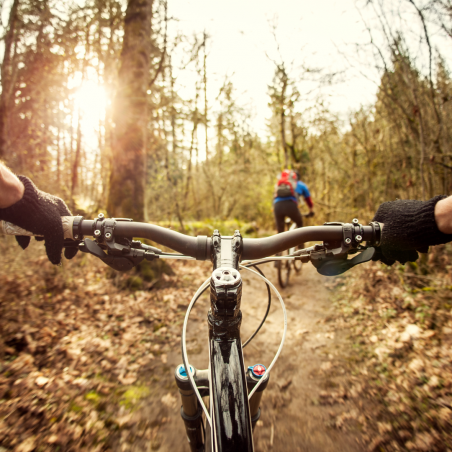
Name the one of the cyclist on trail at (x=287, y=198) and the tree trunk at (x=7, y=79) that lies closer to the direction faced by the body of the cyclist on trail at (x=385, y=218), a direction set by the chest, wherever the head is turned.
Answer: the cyclist on trail

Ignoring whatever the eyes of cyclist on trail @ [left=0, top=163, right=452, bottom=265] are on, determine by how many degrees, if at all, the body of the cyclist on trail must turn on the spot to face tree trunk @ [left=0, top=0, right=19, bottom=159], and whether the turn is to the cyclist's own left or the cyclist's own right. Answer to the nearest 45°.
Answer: approximately 45° to the cyclist's own left

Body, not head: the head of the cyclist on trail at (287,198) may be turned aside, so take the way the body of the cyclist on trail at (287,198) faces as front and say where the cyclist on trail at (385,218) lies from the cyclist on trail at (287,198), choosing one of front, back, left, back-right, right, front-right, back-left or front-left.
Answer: back-right

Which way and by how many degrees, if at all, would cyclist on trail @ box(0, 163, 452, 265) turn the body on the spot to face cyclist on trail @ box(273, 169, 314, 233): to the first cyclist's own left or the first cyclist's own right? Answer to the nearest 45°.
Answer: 0° — they already face them

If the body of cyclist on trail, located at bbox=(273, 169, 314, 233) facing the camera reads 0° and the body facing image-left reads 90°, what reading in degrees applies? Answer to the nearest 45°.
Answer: approximately 225°

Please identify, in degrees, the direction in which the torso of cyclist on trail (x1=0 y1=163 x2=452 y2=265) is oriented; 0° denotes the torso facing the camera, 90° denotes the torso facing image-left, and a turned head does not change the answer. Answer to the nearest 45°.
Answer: approximately 180°
